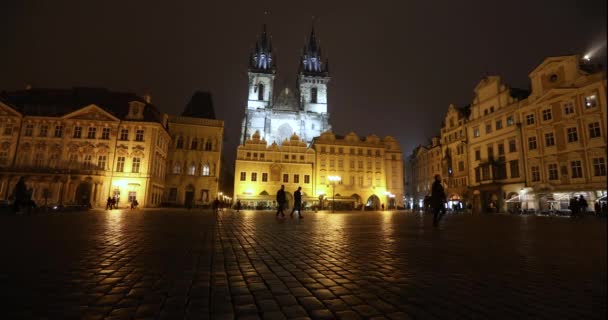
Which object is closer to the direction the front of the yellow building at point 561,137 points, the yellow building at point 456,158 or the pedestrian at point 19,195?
the pedestrian

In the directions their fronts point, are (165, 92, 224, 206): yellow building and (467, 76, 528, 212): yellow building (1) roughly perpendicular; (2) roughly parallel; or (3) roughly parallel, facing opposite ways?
roughly perpendicular

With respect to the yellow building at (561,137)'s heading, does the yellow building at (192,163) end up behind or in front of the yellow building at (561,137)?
in front

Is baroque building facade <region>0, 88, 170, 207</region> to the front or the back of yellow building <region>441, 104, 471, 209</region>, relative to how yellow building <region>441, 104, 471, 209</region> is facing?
to the front

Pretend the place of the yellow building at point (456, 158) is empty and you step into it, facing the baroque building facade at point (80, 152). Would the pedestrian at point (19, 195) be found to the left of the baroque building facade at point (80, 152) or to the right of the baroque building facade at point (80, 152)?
left

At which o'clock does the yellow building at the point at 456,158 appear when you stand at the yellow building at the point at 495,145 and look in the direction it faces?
the yellow building at the point at 456,158 is roughly at 3 o'clock from the yellow building at the point at 495,145.

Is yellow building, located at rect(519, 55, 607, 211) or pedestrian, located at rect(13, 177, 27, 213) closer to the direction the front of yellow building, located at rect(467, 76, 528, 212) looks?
the pedestrian

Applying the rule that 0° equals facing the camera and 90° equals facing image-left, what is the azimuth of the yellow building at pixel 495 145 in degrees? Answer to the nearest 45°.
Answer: approximately 45°

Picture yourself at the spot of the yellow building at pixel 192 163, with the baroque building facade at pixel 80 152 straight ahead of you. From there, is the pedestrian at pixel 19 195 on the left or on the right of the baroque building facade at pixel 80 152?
left

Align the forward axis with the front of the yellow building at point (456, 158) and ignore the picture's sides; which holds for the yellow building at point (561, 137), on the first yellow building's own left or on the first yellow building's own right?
on the first yellow building's own left

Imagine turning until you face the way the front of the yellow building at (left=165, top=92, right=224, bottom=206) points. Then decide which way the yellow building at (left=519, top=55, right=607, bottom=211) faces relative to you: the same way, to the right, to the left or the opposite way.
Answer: to the right

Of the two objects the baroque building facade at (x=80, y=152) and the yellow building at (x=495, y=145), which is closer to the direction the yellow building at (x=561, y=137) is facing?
the baroque building facade
